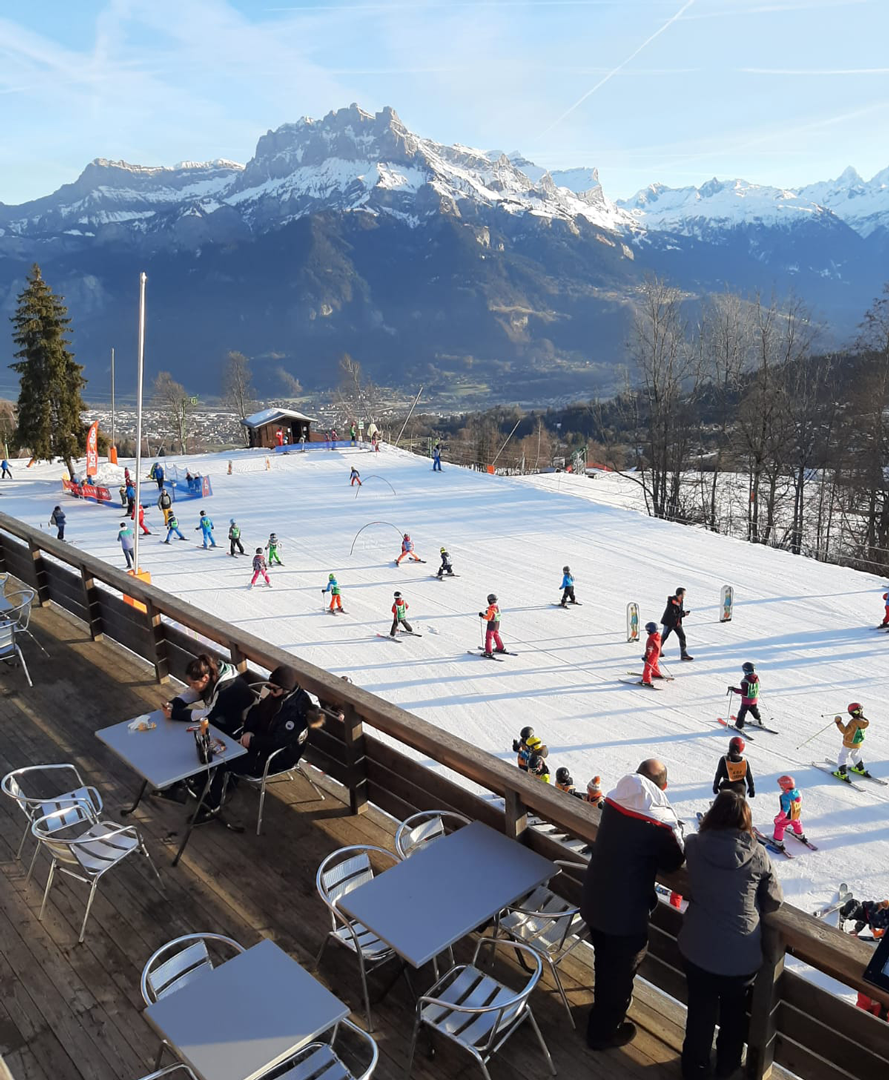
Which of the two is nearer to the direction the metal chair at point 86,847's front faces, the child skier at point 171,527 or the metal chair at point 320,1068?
the metal chair

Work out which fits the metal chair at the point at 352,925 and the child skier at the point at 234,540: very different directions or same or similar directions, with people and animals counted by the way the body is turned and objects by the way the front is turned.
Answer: very different directions

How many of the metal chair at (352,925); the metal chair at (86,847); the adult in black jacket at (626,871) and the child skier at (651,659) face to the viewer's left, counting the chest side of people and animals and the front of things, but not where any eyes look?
1

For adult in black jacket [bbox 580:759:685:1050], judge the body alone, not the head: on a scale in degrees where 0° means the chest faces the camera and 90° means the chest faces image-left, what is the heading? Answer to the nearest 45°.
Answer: approximately 225°

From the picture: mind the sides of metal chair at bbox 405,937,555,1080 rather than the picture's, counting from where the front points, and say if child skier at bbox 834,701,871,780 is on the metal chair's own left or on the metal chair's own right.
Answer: on the metal chair's own right

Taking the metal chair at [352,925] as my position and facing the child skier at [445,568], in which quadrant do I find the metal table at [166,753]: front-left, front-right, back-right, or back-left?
front-left

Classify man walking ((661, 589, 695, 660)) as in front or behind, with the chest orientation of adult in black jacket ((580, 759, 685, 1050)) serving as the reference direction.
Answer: in front

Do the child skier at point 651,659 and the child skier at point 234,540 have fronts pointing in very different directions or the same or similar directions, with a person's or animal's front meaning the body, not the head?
same or similar directions

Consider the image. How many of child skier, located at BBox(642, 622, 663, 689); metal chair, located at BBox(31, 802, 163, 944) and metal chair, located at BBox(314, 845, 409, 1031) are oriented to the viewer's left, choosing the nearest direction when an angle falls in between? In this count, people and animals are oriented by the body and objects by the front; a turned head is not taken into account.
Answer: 1

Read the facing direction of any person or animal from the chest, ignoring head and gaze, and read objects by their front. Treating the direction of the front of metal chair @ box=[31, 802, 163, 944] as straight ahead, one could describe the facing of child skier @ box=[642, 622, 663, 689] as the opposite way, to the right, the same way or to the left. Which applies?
the opposite way

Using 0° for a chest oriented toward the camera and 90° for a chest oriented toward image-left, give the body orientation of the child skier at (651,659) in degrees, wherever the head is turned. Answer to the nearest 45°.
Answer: approximately 90°
